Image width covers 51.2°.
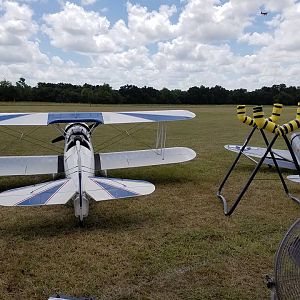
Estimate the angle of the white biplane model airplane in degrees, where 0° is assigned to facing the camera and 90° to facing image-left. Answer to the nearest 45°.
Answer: approximately 180°
